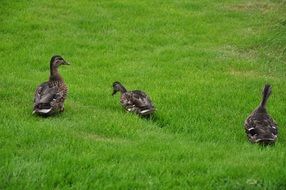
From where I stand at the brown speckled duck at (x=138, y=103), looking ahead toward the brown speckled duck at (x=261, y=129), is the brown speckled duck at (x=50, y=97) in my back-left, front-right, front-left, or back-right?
back-right

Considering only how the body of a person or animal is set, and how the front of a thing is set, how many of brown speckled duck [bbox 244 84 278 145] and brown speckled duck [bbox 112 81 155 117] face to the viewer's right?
0

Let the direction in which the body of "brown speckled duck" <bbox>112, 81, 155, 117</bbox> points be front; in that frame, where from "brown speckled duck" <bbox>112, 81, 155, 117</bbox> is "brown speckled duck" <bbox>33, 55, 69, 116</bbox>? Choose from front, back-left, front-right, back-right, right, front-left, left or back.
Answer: front-left

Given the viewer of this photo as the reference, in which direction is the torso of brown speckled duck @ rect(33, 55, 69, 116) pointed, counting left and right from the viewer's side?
facing away from the viewer and to the right of the viewer

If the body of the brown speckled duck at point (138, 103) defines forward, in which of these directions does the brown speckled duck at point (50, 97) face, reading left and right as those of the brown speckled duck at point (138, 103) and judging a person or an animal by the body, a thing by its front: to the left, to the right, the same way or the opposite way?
to the right

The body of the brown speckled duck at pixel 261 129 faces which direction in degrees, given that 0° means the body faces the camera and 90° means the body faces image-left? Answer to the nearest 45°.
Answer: approximately 180°

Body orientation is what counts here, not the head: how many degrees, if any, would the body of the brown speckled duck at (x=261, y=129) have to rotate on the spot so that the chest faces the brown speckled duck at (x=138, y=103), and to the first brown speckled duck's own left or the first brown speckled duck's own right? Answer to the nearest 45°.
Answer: approximately 90° to the first brown speckled duck's own left

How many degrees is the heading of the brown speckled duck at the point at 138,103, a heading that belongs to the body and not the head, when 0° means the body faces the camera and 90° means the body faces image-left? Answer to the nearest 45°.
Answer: approximately 135°

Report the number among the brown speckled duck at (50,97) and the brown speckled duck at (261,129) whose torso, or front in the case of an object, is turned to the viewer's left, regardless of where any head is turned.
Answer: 0

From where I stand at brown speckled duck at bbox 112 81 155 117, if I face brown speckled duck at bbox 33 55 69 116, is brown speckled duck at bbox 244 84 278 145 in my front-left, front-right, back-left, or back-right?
back-left

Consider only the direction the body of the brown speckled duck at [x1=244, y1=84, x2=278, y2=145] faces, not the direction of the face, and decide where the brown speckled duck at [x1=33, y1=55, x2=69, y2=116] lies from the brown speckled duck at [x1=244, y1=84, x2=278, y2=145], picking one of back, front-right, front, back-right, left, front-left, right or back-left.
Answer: left
